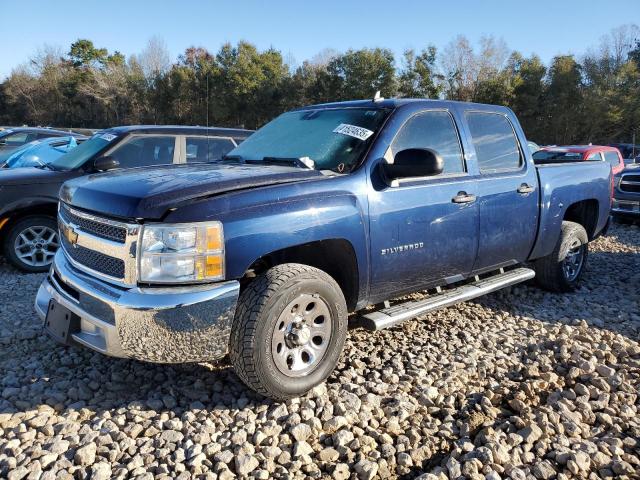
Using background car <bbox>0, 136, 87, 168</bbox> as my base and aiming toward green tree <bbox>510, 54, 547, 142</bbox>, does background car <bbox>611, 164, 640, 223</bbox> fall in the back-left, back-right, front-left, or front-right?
front-right

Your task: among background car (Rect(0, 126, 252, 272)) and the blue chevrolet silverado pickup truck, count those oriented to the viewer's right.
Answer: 0

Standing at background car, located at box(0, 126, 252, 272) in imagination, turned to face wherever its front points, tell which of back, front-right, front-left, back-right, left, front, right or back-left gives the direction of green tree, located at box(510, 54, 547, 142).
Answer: back

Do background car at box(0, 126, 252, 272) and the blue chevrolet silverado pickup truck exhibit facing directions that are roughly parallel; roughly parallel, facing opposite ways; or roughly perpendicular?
roughly parallel

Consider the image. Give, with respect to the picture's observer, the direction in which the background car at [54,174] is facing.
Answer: facing the viewer and to the left of the viewer

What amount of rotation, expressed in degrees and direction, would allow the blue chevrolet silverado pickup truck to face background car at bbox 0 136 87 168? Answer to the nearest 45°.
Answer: approximately 90° to its right

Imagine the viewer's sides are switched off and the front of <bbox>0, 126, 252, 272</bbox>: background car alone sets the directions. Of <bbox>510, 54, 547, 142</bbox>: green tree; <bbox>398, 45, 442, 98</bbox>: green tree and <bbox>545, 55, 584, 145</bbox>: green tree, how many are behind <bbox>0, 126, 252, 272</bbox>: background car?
3

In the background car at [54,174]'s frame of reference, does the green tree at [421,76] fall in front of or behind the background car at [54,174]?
behind

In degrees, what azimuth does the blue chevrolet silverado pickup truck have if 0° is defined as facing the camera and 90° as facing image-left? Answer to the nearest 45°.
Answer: approximately 45°

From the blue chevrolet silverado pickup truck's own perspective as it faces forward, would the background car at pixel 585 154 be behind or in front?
behind

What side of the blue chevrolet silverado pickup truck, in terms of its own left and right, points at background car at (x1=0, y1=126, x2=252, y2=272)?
right

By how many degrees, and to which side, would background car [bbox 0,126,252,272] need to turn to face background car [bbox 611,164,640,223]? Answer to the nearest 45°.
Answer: approximately 135° to its left
